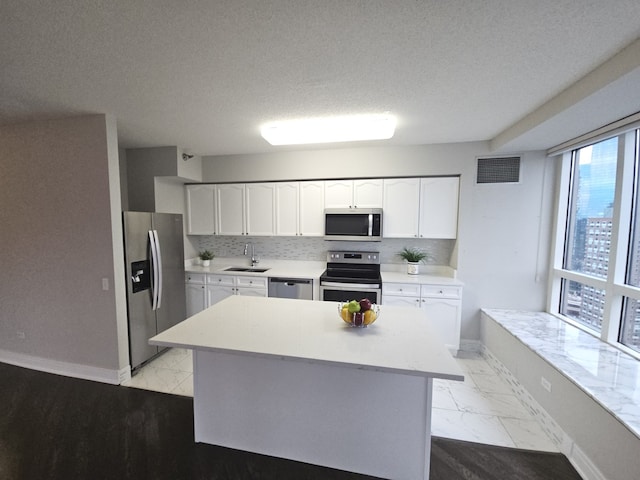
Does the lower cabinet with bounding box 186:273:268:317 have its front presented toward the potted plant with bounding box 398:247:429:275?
no

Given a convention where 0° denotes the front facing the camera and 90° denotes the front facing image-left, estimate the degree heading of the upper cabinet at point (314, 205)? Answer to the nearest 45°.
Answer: approximately 0°

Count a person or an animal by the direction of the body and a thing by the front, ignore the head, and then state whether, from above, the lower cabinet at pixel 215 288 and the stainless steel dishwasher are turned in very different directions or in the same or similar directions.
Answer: same or similar directions

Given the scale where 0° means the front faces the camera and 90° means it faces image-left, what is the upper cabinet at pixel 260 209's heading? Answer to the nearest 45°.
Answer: approximately 0°

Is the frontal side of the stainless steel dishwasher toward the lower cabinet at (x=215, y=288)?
no

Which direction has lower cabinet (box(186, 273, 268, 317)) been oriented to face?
toward the camera

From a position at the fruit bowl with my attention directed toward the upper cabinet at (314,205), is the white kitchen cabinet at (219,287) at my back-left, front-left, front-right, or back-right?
front-left

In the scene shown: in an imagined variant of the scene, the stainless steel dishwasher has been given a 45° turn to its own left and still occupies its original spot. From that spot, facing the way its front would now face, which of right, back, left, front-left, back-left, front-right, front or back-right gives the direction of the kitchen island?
front-right

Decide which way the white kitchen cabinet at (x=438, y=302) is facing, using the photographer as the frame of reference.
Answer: facing the viewer

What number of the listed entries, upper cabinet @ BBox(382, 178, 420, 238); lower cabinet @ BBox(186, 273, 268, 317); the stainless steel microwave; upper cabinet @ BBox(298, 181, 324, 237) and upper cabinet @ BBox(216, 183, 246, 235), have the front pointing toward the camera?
5

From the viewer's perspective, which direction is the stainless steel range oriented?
toward the camera

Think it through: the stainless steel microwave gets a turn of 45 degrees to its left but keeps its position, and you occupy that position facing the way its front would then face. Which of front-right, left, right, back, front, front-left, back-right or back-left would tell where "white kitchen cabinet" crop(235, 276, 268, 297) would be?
back-right
